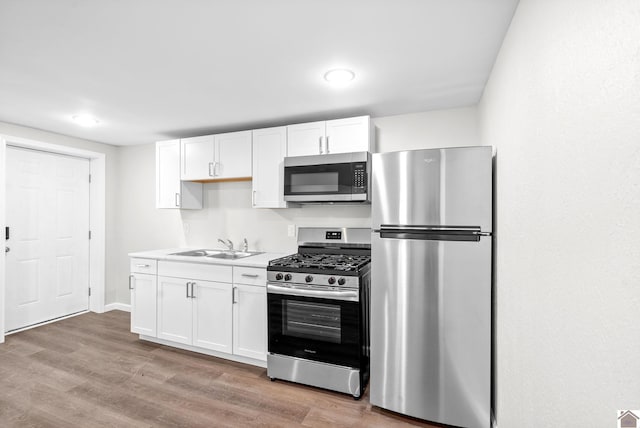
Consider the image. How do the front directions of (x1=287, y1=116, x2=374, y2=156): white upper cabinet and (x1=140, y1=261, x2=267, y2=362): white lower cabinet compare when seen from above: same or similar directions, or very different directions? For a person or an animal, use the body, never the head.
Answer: same or similar directions

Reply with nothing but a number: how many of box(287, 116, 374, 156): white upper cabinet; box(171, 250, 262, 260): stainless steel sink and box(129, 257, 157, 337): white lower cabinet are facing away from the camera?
0

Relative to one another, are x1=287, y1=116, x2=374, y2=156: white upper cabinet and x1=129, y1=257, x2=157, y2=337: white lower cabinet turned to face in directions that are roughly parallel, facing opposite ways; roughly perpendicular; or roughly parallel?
roughly parallel

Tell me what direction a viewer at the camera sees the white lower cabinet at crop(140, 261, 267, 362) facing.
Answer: facing the viewer and to the left of the viewer

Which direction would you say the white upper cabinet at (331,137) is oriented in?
toward the camera

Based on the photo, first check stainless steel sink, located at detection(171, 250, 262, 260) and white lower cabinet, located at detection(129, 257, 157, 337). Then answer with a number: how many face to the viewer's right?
0

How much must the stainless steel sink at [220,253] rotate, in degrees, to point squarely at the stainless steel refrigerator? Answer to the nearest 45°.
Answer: approximately 90° to its left

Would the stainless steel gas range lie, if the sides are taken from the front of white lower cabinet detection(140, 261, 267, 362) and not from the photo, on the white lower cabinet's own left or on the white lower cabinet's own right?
on the white lower cabinet's own left

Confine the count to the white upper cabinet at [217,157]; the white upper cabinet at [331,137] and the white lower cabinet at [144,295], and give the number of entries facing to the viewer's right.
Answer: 0

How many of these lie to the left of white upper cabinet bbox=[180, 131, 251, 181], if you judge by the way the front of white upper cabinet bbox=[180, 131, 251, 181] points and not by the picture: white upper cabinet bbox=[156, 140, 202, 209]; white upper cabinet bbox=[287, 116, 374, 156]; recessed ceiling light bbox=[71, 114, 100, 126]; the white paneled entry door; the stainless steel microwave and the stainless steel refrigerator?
3

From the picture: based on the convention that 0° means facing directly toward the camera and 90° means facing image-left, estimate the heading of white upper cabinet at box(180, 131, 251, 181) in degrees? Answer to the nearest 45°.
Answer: approximately 45°

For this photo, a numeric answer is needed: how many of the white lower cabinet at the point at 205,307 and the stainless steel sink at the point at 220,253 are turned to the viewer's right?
0

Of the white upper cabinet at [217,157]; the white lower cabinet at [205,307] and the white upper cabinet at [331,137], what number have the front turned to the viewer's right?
0

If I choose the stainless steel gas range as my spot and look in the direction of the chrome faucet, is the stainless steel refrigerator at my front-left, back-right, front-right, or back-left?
back-right

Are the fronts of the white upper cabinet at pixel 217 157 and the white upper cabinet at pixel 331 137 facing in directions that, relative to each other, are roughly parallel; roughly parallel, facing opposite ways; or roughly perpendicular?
roughly parallel
